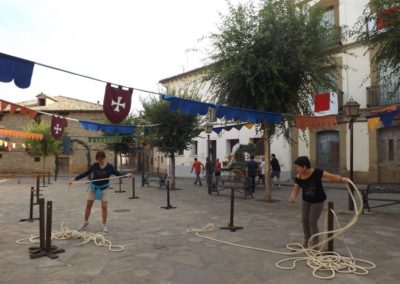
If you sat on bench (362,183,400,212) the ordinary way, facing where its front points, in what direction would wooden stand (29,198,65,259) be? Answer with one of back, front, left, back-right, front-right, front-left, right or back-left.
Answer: front-right

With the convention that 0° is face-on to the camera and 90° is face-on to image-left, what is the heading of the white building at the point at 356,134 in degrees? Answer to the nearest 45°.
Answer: approximately 45°

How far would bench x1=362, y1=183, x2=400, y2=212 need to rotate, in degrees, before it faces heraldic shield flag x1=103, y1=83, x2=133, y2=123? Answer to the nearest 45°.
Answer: approximately 45° to its right

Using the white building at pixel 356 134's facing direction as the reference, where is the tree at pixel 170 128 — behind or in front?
in front

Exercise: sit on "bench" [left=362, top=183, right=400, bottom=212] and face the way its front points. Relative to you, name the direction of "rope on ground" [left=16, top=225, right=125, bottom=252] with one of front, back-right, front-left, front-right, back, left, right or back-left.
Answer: front-right

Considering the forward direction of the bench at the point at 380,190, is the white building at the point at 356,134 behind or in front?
behind

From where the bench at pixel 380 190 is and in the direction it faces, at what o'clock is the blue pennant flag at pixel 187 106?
The blue pennant flag is roughly at 2 o'clock from the bench.
